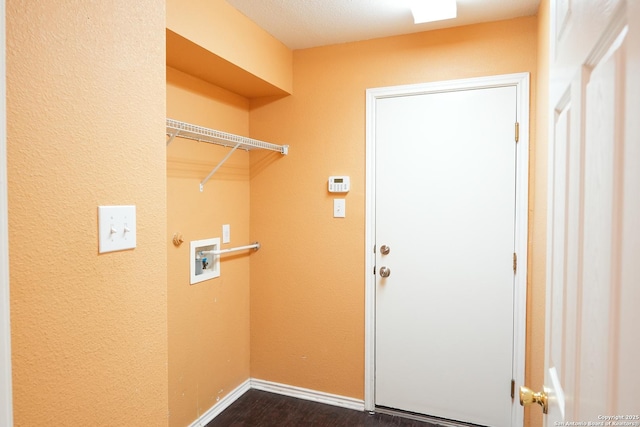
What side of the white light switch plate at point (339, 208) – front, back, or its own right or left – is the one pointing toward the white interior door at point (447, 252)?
left

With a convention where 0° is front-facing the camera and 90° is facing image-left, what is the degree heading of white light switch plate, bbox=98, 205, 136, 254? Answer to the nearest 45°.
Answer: approximately 315°

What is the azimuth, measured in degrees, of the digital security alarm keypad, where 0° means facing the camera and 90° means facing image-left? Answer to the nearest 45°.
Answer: approximately 0°

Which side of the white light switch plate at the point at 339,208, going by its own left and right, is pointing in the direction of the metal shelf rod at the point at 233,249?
right
